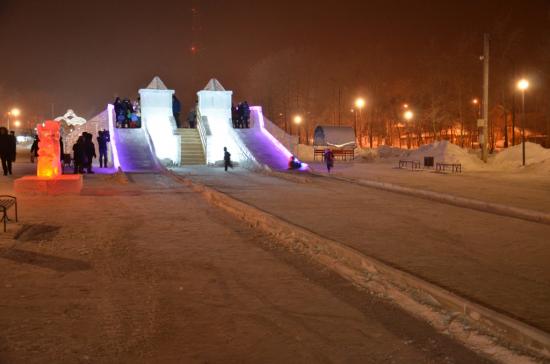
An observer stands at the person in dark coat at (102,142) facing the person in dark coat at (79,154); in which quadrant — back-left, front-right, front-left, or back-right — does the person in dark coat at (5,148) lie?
front-right

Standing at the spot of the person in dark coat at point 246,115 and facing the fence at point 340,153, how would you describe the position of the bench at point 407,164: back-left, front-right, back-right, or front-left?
front-right

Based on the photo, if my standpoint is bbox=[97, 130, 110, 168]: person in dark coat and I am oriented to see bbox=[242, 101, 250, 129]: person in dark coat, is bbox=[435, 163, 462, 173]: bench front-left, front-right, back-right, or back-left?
front-right

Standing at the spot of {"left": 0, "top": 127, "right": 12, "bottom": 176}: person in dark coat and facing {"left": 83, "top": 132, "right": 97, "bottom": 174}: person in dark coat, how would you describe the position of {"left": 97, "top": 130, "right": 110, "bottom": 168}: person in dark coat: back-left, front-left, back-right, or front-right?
front-left

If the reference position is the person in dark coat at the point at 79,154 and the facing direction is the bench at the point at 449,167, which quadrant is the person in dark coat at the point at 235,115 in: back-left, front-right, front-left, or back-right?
front-left
